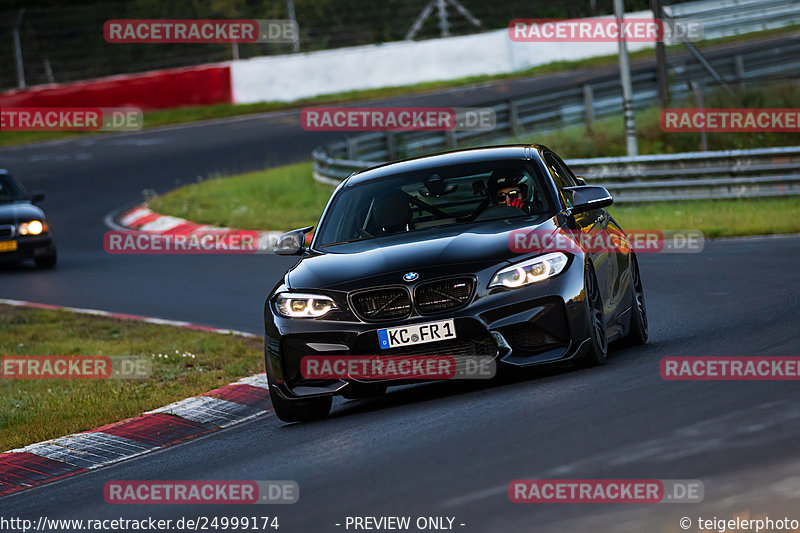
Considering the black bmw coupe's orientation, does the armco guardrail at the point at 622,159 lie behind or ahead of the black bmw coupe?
behind

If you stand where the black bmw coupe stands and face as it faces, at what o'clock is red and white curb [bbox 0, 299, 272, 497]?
The red and white curb is roughly at 2 o'clock from the black bmw coupe.

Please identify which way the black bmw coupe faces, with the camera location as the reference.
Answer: facing the viewer and to the left of the viewer

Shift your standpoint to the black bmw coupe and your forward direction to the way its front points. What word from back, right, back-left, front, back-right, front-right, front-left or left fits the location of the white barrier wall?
back-right

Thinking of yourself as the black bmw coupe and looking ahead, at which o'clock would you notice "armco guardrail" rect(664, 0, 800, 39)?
The armco guardrail is roughly at 5 o'clock from the black bmw coupe.

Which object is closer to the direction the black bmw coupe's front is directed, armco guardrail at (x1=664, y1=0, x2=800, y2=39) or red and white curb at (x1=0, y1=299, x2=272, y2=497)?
the red and white curb

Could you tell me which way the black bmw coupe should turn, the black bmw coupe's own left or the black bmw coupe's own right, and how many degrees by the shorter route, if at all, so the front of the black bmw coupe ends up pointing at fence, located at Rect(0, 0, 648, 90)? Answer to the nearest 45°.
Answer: approximately 135° to the black bmw coupe's own right
